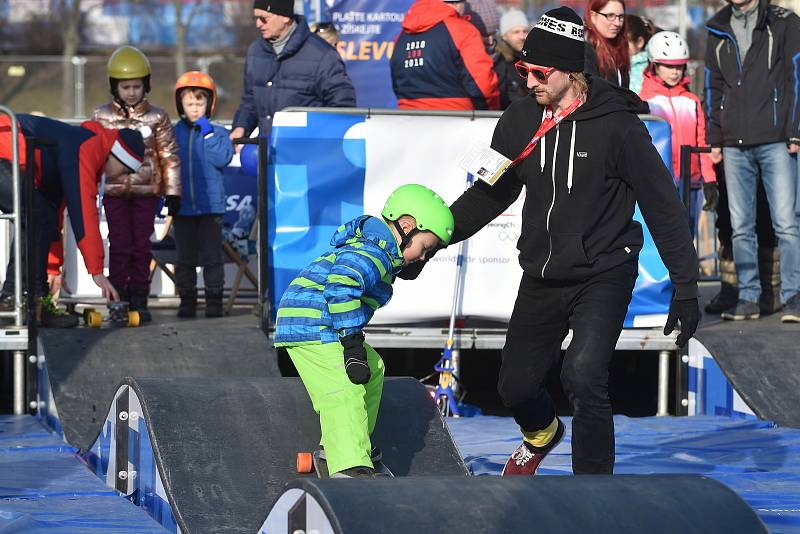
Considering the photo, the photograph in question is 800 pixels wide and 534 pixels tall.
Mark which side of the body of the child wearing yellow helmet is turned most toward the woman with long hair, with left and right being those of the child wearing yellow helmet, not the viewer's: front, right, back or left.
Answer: left

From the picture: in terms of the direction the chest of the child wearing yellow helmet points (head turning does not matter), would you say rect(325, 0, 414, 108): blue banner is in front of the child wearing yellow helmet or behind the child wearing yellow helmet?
behind

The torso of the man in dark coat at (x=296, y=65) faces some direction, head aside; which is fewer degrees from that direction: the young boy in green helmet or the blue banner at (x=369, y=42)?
the young boy in green helmet

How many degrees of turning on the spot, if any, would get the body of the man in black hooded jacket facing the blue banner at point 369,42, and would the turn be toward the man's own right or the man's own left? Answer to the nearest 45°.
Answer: approximately 135° to the man's own right

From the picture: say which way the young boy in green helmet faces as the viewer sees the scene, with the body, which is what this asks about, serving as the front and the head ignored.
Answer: to the viewer's right

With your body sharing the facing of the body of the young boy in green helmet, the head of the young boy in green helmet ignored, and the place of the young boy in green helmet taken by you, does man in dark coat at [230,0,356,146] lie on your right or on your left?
on your left

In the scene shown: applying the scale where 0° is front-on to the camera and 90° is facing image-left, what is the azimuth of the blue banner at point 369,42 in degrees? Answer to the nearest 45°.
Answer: approximately 0°

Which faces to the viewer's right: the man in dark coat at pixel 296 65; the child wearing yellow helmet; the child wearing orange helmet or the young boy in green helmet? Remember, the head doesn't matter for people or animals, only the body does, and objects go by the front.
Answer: the young boy in green helmet

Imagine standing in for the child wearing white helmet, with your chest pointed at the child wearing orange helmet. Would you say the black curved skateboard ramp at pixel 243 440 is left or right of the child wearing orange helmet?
left

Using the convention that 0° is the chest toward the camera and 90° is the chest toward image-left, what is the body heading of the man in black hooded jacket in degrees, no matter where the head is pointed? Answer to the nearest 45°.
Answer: approximately 45°
